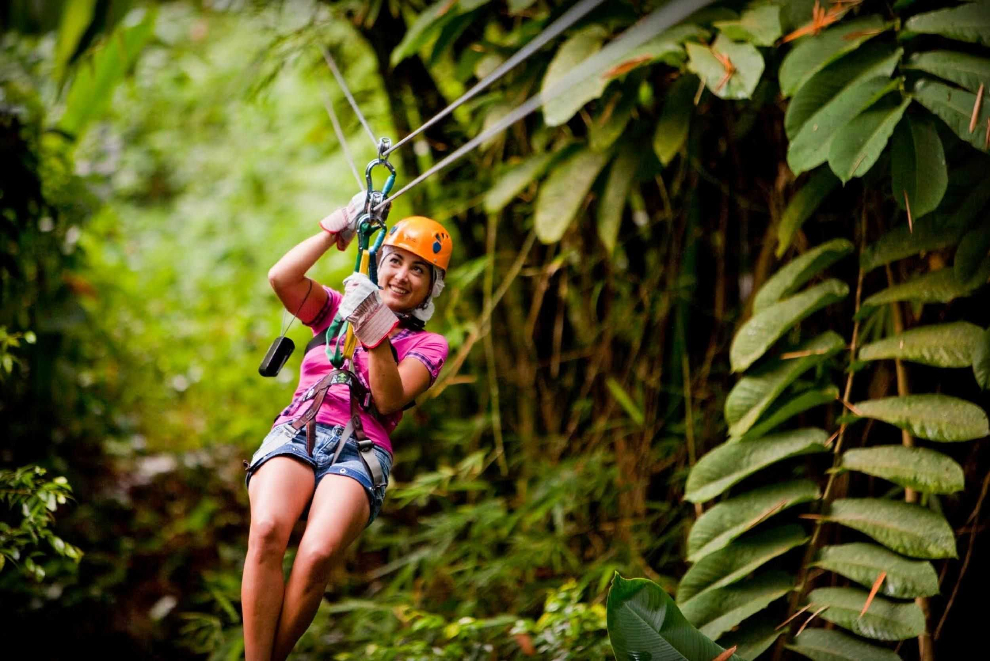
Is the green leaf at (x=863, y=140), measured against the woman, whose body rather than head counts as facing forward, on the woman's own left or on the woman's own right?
on the woman's own left

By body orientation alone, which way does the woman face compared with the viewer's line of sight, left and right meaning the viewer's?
facing the viewer and to the left of the viewer

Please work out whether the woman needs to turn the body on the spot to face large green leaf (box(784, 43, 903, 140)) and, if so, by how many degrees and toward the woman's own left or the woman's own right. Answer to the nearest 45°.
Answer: approximately 135° to the woman's own left

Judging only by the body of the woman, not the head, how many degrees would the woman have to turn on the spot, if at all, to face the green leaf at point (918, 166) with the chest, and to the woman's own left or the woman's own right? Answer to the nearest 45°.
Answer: approximately 135° to the woman's own left

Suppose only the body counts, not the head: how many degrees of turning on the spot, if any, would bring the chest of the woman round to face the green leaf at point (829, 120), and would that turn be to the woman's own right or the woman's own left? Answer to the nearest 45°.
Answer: approximately 135° to the woman's own left

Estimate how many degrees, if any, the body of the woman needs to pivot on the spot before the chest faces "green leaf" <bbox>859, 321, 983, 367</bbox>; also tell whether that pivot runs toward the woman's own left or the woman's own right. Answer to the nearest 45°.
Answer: approximately 135° to the woman's own left
